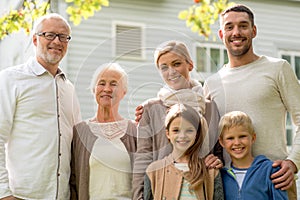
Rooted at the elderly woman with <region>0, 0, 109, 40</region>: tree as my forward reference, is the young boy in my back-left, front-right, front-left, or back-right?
back-right

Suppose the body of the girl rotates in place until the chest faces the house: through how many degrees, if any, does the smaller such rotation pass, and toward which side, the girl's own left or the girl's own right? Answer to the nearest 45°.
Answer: approximately 180°

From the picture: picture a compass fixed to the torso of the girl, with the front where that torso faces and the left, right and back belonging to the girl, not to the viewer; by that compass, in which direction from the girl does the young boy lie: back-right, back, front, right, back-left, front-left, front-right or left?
left

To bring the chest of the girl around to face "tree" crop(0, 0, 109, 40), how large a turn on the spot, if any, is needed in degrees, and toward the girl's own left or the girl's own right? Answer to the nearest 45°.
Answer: approximately 135° to the girl's own right

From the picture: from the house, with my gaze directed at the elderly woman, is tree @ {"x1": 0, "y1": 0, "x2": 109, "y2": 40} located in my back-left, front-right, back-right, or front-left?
front-right

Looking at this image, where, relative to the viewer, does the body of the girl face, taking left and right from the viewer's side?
facing the viewer

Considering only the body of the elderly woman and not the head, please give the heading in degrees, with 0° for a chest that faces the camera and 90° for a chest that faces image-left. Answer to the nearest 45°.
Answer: approximately 0°

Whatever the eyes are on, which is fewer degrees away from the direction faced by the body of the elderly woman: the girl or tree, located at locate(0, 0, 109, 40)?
the girl

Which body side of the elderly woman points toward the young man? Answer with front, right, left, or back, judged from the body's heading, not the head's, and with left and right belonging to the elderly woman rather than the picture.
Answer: left

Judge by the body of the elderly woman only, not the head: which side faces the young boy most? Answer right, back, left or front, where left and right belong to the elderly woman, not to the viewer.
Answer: left

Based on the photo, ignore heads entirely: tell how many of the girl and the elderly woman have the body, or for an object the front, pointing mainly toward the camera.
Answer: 2
